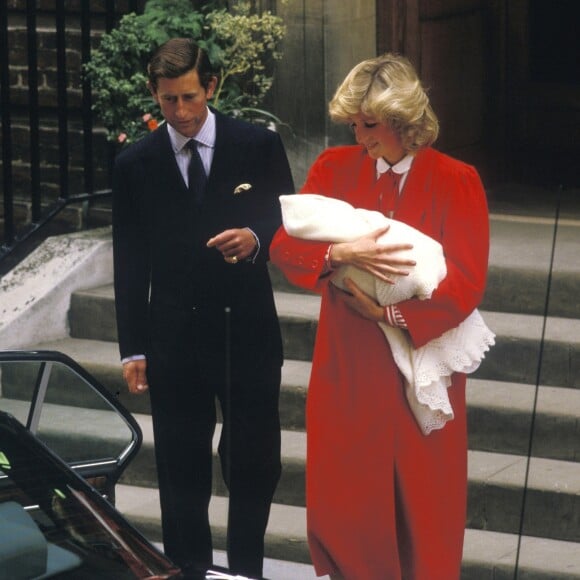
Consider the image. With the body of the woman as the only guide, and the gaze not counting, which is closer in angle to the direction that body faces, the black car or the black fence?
the black car

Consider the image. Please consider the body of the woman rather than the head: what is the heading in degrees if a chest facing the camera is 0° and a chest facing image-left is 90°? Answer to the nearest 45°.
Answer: approximately 0°

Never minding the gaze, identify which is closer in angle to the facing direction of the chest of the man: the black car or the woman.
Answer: the black car

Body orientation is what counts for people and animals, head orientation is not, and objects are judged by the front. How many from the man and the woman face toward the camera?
2

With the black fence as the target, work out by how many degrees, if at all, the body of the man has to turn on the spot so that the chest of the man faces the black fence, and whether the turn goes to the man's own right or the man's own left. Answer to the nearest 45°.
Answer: approximately 180°

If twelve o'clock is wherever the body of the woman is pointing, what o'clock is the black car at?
The black car is roughly at 1 o'clock from the woman.

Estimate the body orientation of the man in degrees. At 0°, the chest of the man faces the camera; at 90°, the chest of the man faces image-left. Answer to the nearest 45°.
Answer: approximately 0°

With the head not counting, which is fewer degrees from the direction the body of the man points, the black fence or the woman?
the woman

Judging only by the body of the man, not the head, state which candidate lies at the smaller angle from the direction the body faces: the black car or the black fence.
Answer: the black car
